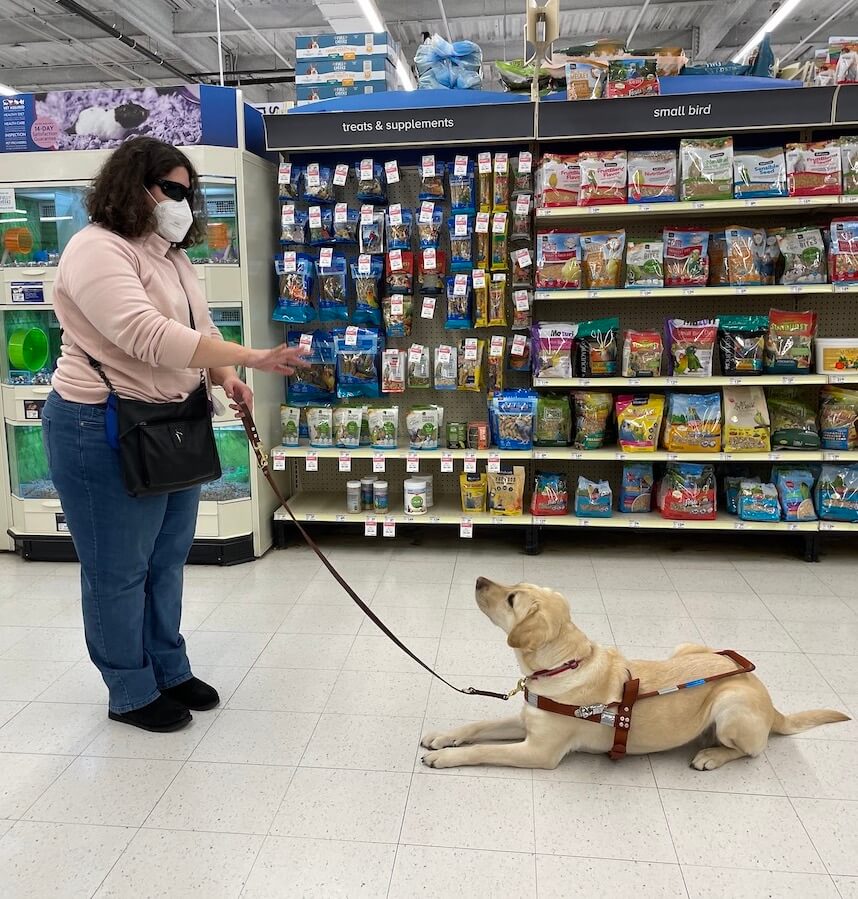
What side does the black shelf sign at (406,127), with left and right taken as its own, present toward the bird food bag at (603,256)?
left

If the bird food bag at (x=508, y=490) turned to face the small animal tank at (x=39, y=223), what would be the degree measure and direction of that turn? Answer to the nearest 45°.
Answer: approximately 90° to its right

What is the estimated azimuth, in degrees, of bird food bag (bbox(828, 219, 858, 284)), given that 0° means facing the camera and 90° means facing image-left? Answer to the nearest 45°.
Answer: approximately 0°

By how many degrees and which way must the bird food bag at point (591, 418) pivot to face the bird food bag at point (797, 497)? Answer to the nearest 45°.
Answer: approximately 90° to its left

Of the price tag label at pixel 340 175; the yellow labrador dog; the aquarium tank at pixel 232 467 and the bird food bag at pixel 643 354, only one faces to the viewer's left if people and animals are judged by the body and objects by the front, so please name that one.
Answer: the yellow labrador dog

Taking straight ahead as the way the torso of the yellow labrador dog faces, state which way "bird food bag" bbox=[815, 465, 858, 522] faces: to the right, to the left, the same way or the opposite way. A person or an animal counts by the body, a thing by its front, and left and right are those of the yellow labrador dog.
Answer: to the left

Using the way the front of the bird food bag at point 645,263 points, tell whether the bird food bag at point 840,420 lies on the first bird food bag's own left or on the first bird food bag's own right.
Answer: on the first bird food bag's own left

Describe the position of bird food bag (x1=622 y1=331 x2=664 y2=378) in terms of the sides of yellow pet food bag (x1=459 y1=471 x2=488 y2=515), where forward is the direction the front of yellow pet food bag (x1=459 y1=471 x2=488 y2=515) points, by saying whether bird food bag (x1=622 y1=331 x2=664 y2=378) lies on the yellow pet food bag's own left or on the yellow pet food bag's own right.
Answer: on the yellow pet food bag's own left

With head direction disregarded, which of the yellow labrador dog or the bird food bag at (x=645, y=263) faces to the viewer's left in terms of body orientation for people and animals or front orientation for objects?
the yellow labrador dog

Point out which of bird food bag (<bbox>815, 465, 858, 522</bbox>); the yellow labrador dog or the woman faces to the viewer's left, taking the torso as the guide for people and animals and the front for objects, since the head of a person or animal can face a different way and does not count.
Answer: the yellow labrador dog

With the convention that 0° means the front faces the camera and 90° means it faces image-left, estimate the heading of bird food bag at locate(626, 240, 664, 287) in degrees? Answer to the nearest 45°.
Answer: approximately 0°

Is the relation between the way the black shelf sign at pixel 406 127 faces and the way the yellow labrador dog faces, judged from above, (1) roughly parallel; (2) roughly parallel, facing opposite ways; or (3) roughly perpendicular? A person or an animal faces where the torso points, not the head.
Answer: roughly perpendicular
